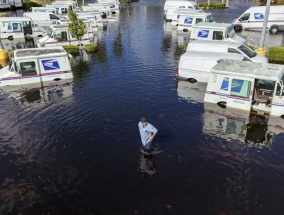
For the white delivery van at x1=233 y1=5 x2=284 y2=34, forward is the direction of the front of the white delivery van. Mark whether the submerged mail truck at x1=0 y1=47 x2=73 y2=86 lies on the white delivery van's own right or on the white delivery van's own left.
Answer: on the white delivery van's own left

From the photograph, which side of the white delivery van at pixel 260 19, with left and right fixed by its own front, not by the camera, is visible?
left
